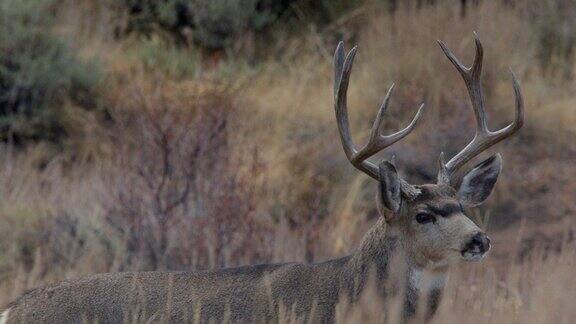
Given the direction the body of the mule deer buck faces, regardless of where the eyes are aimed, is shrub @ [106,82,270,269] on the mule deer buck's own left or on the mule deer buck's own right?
on the mule deer buck's own left

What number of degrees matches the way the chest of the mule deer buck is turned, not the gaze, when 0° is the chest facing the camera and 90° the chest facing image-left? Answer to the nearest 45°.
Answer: approximately 270°

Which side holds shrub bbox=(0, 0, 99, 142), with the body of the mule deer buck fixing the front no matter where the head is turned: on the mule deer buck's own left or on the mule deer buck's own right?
on the mule deer buck's own left

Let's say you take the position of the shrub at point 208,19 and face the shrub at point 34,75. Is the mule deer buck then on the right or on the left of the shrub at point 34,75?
left

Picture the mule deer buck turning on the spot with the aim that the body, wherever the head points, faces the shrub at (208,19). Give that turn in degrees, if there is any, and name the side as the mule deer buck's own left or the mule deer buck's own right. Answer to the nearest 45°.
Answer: approximately 90° to the mule deer buck's own left
